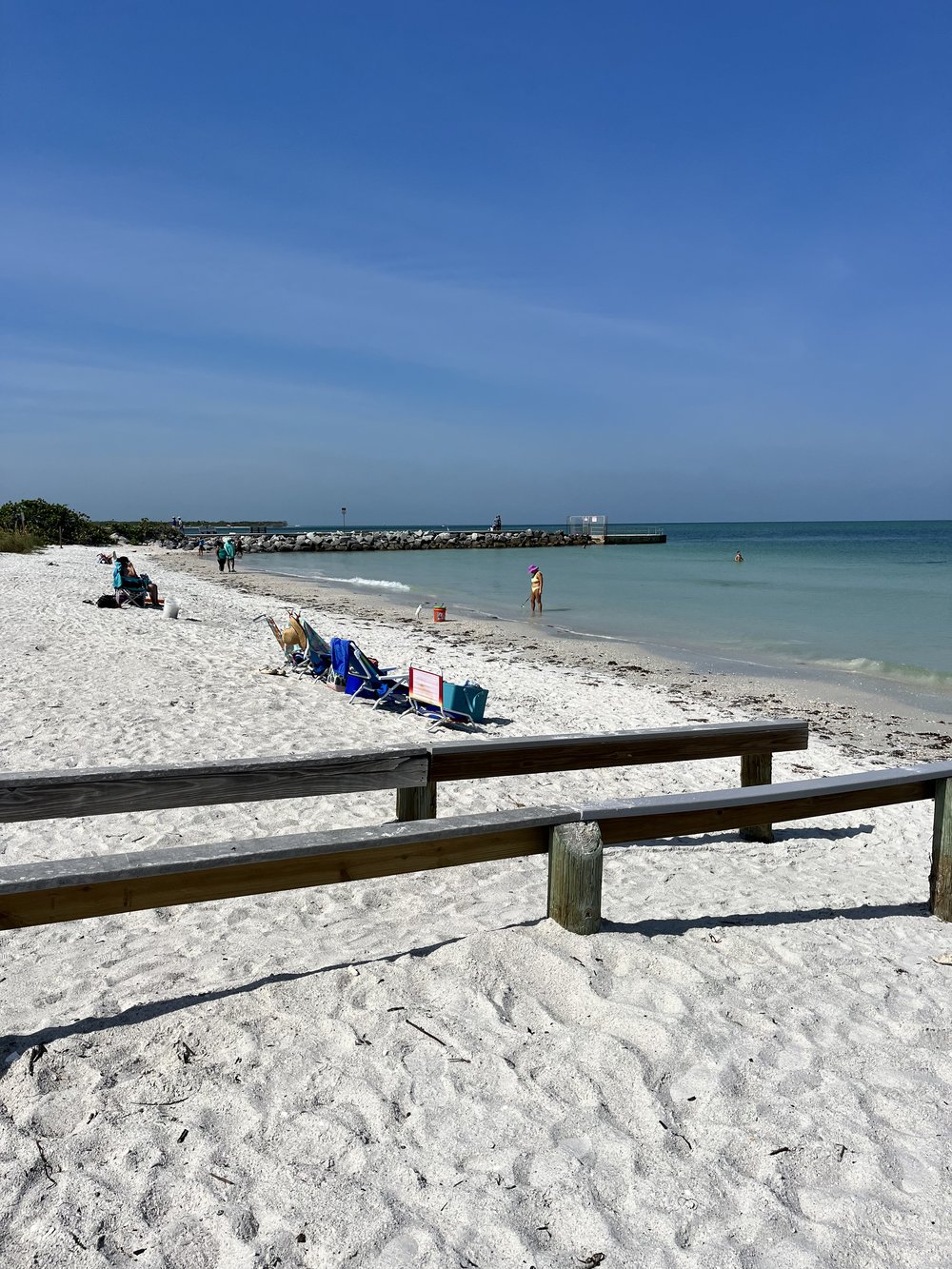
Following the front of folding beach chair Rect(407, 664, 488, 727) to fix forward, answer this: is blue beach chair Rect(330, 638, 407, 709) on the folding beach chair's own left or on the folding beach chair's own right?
on the folding beach chair's own left

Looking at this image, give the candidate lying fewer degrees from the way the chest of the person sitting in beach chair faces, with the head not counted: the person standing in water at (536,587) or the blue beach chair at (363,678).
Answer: the person standing in water

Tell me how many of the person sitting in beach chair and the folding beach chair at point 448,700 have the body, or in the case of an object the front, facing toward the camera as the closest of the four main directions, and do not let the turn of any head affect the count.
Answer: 0

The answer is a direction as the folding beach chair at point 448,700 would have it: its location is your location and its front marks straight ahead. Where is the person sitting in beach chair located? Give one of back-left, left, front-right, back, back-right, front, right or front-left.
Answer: left

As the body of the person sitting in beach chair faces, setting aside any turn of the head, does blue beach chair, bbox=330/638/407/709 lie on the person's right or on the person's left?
on the person's right

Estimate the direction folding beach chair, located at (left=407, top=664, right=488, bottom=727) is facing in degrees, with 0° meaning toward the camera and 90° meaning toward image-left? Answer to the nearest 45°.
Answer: approximately 225°

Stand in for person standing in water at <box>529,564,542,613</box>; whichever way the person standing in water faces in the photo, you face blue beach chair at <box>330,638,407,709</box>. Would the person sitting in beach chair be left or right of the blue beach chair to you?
right

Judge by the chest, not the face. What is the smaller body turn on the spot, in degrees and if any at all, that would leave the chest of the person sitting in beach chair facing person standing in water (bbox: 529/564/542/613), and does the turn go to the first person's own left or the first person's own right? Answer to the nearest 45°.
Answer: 0° — they already face them

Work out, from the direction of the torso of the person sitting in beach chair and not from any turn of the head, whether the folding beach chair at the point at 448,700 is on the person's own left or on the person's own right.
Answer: on the person's own right

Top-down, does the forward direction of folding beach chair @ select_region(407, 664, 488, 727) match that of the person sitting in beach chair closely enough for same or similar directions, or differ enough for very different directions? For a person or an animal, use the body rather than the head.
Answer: same or similar directions

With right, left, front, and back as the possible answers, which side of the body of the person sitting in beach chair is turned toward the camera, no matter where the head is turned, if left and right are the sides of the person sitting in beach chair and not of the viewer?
right

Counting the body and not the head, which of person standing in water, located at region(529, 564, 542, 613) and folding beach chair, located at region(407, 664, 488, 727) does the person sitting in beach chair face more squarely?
the person standing in water

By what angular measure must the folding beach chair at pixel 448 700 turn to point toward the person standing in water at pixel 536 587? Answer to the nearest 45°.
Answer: approximately 45° to its left

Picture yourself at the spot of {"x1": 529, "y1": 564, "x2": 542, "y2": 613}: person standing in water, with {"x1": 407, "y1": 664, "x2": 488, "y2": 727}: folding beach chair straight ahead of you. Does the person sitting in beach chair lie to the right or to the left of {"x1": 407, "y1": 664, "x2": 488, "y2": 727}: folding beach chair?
right
